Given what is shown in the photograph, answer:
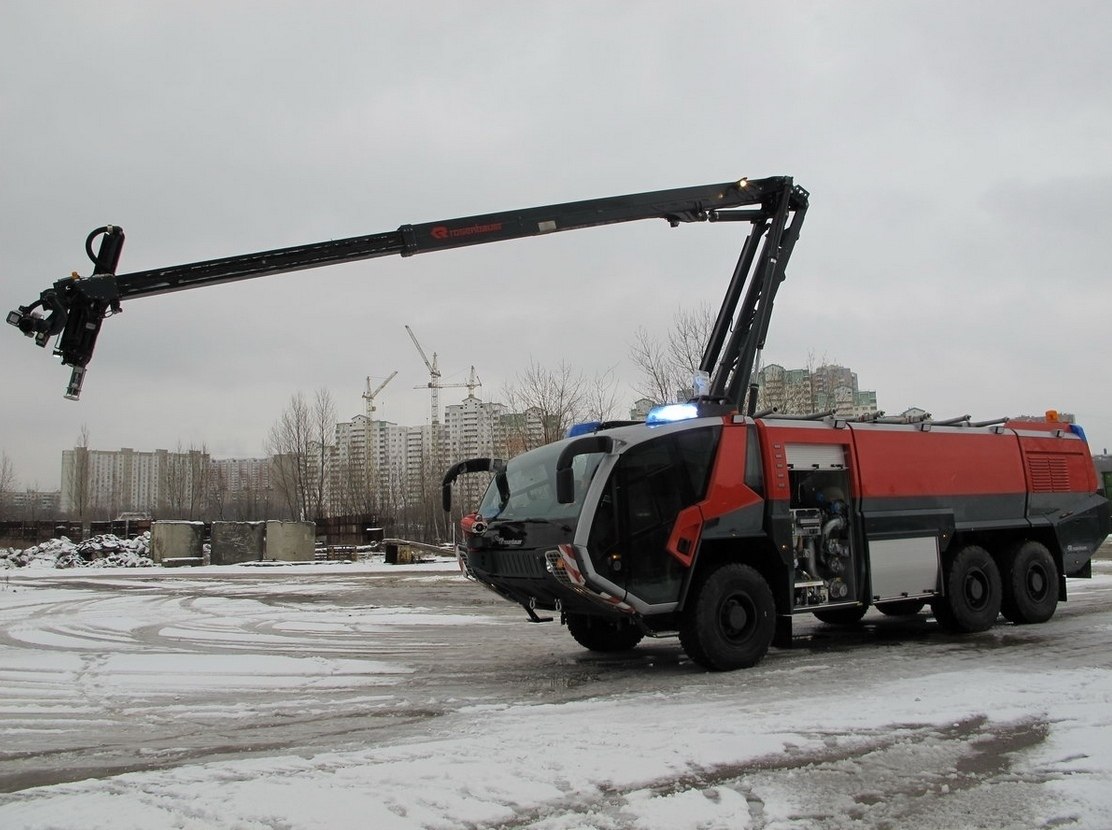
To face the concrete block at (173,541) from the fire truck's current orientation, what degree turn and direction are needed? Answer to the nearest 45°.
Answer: approximately 90° to its right

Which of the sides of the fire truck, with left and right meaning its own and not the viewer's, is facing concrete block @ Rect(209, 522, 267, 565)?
right

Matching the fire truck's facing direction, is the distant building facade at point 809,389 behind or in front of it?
behind

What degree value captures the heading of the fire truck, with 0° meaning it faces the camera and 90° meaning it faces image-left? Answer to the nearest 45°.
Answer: approximately 45°
